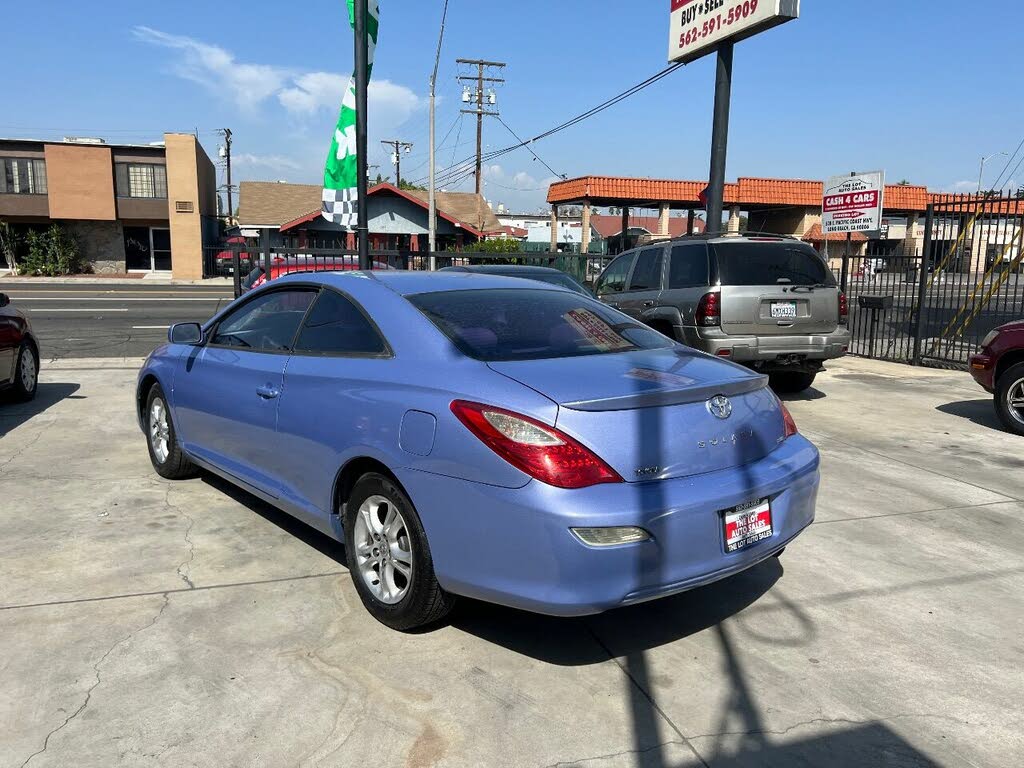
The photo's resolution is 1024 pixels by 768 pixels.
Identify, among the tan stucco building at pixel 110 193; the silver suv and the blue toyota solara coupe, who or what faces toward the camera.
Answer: the tan stucco building

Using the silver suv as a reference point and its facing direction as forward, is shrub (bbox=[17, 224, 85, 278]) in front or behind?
in front

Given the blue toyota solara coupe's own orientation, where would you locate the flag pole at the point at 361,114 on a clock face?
The flag pole is roughly at 1 o'clock from the blue toyota solara coupe.

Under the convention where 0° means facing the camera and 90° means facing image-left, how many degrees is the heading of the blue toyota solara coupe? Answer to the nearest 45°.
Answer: approximately 135°

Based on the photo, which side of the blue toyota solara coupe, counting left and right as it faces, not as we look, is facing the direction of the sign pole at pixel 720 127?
right

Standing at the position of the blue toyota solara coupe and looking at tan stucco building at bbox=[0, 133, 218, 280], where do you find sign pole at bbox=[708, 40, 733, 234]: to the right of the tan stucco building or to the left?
right

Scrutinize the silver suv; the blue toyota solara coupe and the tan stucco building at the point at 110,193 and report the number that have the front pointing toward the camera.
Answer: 1

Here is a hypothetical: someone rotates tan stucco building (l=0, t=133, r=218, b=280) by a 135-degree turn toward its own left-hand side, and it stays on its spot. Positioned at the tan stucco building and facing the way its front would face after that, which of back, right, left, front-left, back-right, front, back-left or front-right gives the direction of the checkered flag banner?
back-right

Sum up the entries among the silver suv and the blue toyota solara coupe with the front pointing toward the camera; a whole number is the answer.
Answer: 0

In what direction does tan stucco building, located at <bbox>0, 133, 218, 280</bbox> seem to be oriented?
toward the camera

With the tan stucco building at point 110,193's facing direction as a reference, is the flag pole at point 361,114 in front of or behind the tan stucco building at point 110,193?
in front

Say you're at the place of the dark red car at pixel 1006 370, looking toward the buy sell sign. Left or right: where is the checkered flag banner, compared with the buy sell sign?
left

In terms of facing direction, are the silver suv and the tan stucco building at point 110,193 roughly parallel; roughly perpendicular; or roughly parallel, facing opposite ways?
roughly parallel, facing opposite ways

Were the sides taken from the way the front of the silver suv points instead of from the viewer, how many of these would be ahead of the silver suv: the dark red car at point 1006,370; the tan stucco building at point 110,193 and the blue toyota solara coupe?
1

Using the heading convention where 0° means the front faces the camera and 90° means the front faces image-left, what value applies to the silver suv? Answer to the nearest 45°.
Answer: approximately 135°

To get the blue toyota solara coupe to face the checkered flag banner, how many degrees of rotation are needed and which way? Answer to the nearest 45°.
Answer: approximately 45° to its right

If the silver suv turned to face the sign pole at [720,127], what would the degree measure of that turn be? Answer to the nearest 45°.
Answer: approximately 45° to its right

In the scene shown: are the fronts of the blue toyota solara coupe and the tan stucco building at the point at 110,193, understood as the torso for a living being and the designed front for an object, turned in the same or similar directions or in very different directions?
very different directions

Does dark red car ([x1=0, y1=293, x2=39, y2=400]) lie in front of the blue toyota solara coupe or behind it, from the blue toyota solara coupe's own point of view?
in front
